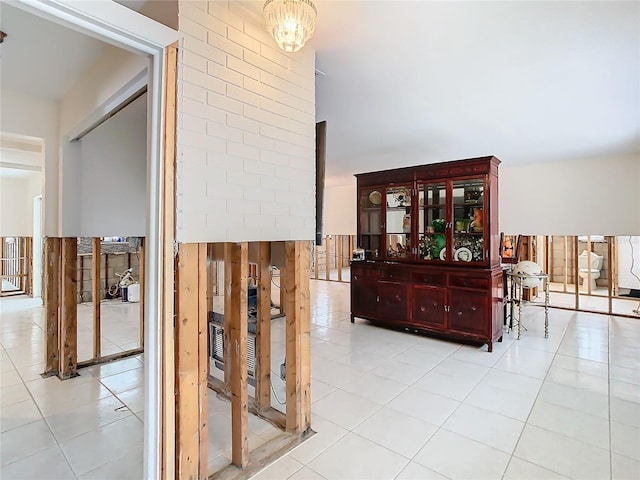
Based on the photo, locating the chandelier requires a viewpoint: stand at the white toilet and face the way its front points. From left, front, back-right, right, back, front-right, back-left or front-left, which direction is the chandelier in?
front

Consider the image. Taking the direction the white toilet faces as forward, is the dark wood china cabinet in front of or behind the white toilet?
in front

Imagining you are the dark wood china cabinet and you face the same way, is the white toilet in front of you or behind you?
behind

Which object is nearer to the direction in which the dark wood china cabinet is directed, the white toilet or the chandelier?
the chandelier

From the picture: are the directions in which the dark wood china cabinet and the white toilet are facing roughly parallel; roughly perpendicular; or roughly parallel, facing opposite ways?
roughly parallel

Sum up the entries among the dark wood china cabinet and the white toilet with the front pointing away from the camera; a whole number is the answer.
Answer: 0

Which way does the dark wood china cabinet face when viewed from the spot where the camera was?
facing the viewer and to the left of the viewer

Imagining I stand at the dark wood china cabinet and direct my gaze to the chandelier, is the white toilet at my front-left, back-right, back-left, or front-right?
back-left

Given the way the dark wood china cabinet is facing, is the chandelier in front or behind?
in front
